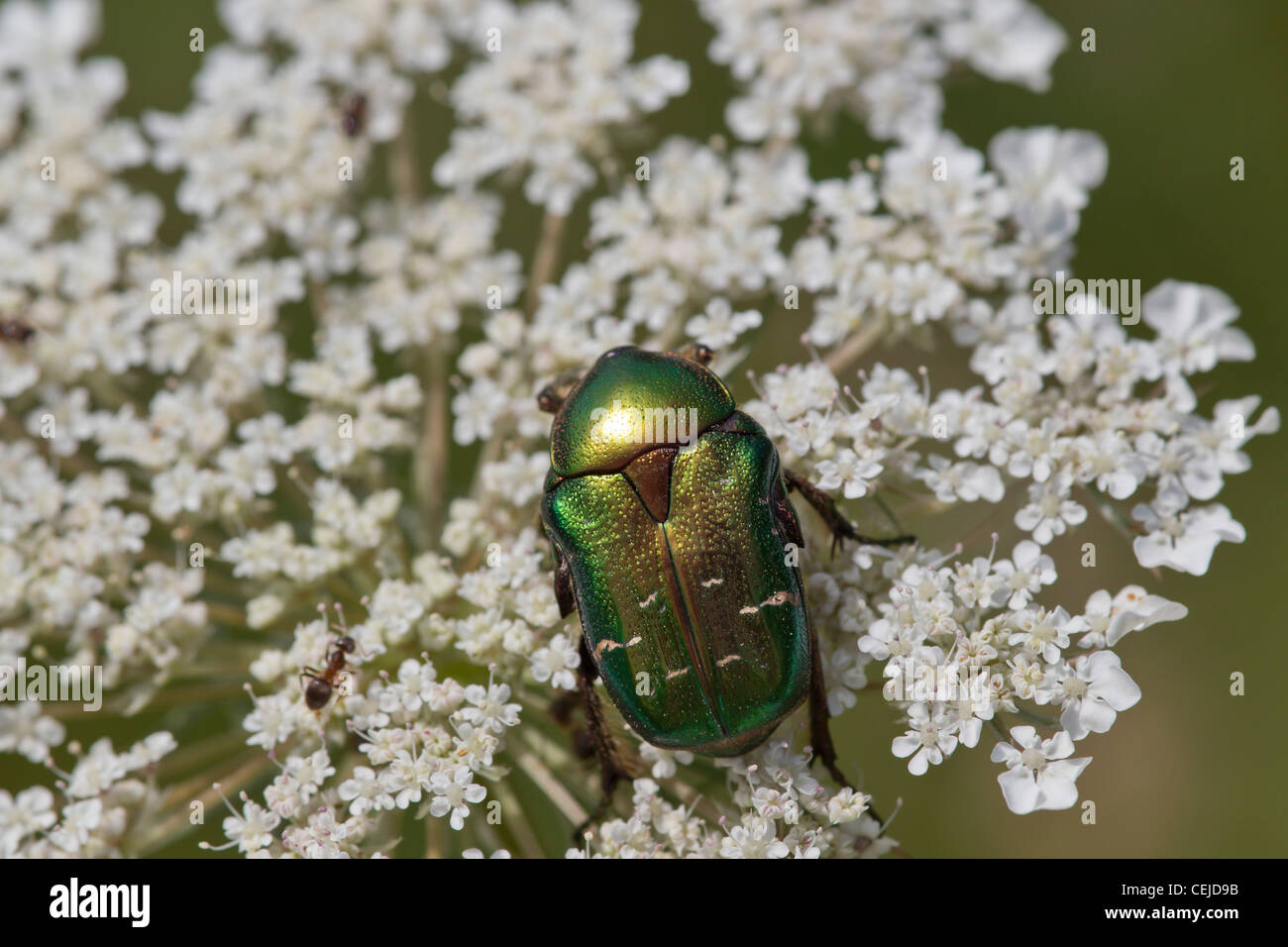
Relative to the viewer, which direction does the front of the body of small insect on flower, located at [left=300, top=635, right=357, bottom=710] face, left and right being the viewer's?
facing away from the viewer and to the right of the viewer

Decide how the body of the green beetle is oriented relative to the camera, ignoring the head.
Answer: away from the camera

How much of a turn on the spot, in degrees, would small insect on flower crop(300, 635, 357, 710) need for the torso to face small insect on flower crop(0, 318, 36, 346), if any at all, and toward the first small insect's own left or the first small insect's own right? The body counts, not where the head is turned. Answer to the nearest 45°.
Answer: approximately 90° to the first small insect's own left

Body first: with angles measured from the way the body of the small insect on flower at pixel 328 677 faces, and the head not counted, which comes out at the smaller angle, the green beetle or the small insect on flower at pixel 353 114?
the small insect on flower

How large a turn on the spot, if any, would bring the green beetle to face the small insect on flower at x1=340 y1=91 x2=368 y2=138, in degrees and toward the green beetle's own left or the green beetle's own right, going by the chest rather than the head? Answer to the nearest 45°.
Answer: approximately 45° to the green beetle's own left

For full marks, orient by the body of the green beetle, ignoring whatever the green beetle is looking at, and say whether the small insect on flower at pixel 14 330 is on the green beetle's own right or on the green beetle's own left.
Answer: on the green beetle's own left

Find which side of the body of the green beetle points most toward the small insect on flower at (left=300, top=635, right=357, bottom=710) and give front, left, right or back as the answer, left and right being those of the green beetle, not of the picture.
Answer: left
